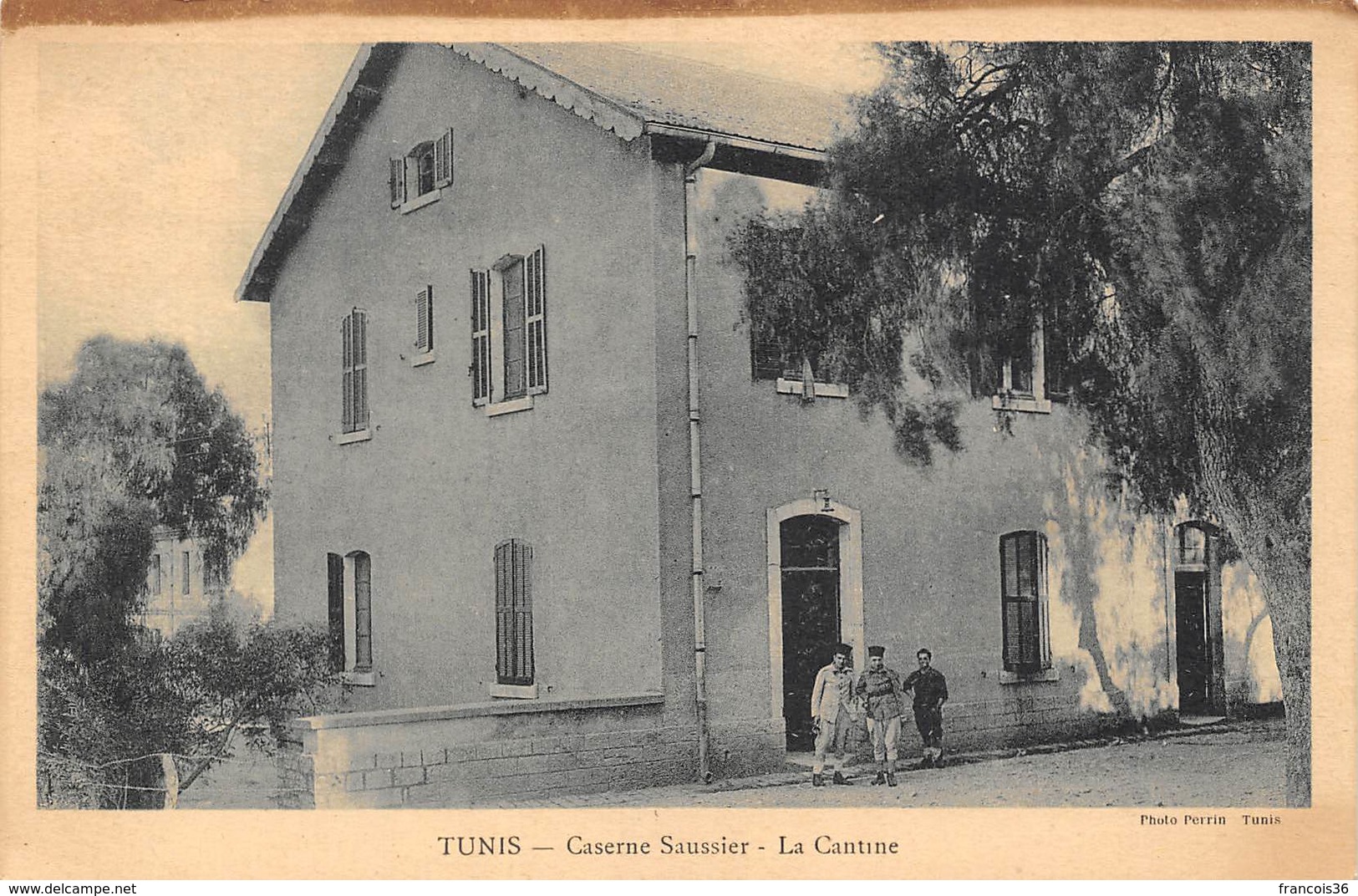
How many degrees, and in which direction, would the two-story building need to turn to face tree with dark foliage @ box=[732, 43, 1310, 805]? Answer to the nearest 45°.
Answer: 0° — it already faces it

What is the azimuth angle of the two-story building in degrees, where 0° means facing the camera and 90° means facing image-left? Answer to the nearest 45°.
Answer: approximately 315°
